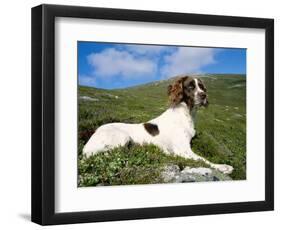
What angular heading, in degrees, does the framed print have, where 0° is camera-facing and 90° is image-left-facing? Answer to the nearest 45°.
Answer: approximately 315°
